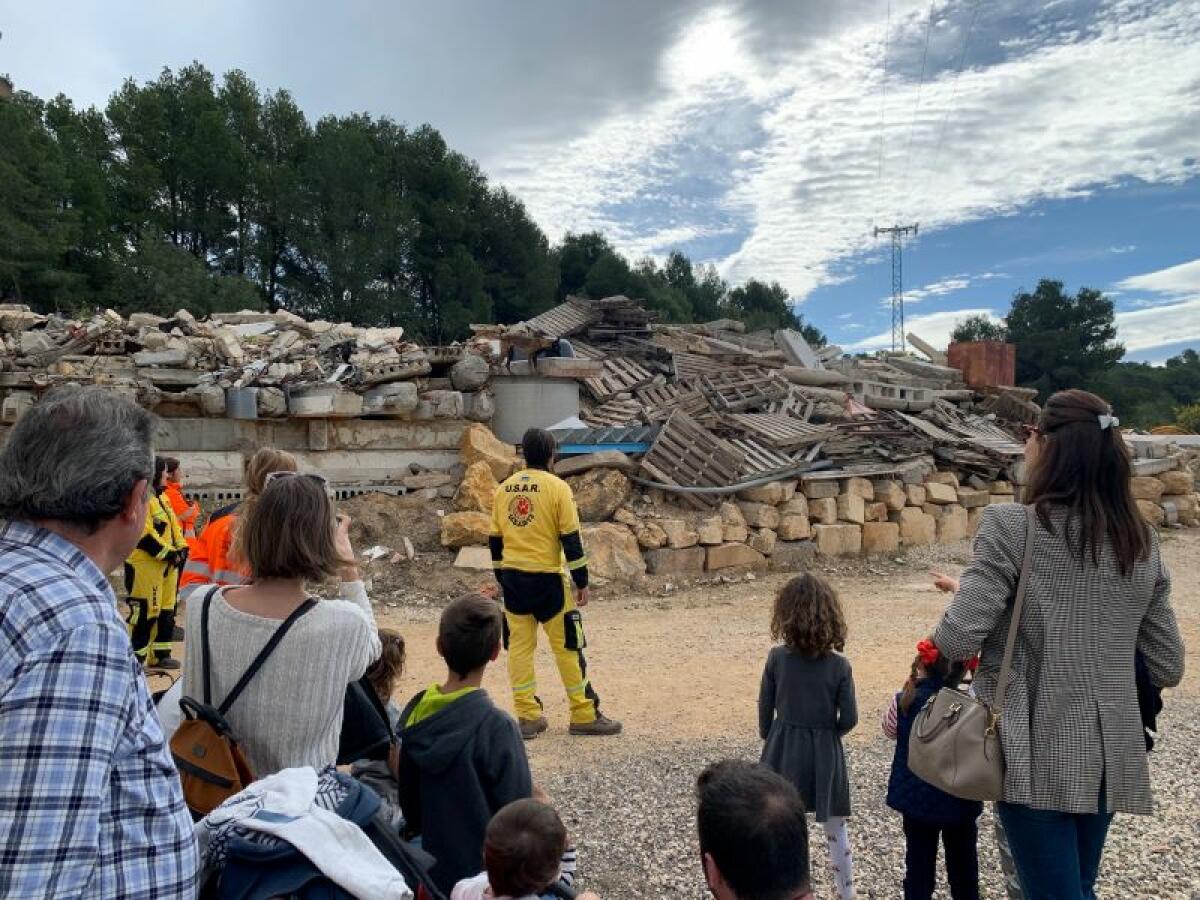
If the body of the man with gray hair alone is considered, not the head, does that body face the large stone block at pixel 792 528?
yes

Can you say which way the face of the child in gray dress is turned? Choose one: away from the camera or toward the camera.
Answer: away from the camera

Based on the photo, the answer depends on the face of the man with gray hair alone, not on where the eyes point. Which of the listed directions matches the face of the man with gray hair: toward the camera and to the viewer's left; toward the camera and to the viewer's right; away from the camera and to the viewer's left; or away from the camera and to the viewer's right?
away from the camera and to the viewer's right

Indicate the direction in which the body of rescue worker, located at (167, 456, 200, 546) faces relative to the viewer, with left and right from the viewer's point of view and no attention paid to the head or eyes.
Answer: facing the viewer and to the right of the viewer

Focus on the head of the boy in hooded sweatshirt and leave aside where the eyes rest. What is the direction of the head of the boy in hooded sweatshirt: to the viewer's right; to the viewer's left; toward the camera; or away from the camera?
away from the camera

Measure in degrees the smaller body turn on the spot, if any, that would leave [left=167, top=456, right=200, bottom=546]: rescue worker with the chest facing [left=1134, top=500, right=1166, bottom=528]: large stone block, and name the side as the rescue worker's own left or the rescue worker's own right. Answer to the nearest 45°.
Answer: approximately 45° to the rescue worker's own left

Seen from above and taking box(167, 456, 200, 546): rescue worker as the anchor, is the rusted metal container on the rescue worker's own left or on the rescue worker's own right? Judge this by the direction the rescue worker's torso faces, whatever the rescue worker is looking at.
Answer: on the rescue worker's own left

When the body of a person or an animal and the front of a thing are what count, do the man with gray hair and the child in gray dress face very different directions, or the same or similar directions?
same or similar directions

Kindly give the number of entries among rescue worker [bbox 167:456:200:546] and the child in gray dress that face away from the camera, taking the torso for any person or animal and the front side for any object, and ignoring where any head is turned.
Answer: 1

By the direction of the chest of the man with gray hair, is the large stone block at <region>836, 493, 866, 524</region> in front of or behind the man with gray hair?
in front

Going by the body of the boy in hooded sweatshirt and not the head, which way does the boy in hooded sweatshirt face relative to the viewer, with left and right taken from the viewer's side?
facing away from the viewer and to the right of the viewer

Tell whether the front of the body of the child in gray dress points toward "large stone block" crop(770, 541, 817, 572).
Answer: yes

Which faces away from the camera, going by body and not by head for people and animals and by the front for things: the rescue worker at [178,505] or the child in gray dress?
the child in gray dress

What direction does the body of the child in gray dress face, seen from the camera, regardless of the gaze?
away from the camera

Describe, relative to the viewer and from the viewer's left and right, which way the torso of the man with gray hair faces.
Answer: facing away from the viewer and to the right of the viewer
